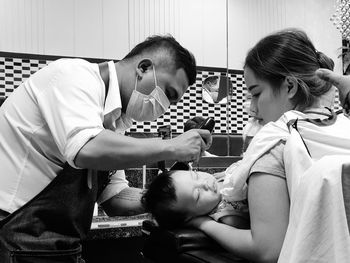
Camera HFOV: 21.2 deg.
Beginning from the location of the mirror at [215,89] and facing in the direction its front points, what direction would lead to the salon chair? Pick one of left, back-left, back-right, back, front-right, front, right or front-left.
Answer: front

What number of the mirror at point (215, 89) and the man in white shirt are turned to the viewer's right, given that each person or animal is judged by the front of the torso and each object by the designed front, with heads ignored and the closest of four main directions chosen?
1

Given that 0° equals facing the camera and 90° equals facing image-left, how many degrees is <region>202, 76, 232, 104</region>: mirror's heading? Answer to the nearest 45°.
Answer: approximately 0°

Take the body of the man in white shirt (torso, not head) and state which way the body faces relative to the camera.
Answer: to the viewer's right

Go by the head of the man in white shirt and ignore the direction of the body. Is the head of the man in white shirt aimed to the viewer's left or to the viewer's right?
to the viewer's right

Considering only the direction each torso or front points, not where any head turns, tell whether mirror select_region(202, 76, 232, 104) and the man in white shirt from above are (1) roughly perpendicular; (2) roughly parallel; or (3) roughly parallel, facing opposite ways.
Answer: roughly perpendicular

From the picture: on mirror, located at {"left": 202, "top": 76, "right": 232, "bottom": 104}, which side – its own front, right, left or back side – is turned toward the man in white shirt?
front

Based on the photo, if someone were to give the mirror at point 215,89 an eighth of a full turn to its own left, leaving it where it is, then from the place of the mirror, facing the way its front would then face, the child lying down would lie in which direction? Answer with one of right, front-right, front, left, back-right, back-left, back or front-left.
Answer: front-right
